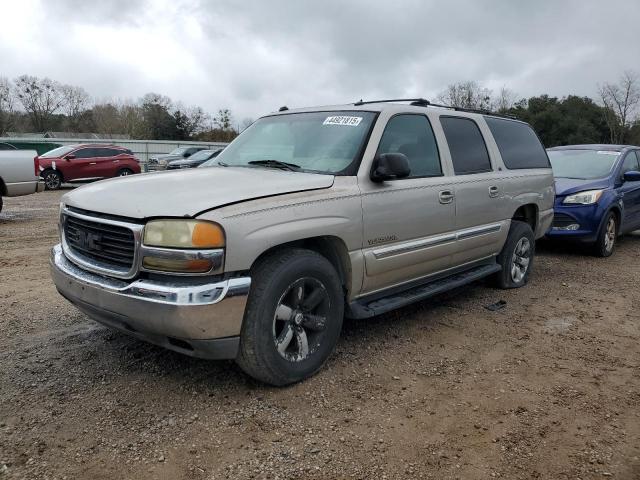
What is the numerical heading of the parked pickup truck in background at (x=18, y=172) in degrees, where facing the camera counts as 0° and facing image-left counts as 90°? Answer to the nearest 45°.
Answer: approximately 90°

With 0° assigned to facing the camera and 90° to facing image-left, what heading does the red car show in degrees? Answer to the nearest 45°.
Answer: approximately 45°

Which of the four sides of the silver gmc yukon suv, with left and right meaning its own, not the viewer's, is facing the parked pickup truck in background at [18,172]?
right

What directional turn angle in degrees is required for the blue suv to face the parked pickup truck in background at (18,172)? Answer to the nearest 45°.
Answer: approximately 45° to its right

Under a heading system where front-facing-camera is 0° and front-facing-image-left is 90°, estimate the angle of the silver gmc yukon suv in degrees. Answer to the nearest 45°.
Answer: approximately 45°

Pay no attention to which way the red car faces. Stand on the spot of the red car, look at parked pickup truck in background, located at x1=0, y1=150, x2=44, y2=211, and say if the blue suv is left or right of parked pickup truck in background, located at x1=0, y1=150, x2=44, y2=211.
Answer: left

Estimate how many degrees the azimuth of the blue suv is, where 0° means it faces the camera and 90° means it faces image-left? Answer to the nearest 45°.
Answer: approximately 45°

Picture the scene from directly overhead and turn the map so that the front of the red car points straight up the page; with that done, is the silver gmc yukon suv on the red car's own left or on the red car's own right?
on the red car's own left

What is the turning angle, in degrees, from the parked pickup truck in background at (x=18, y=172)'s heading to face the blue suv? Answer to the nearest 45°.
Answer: approximately 135° to its left
